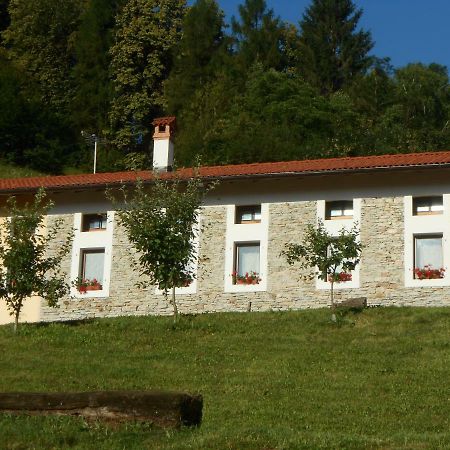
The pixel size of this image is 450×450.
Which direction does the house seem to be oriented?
toward the camera

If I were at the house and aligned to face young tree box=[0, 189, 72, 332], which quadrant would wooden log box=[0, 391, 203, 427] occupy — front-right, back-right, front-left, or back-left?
front-left

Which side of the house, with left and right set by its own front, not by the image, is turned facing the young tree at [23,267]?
right

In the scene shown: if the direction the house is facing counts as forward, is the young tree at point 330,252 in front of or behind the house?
in front

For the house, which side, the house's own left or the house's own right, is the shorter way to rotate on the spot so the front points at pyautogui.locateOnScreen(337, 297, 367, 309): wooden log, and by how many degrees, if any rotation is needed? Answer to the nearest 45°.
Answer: approximately 45° to the house's own left

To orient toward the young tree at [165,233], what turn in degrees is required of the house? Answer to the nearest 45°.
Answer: approximately 45° to its right

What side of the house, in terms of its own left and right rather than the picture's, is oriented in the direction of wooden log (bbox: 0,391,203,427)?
front

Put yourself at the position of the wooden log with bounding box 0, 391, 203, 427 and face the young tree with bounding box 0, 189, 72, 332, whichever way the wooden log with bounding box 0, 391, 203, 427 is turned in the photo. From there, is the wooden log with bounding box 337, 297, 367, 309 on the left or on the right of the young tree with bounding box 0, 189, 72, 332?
right

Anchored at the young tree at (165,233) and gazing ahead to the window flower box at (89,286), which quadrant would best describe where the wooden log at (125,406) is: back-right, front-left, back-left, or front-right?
back-left
